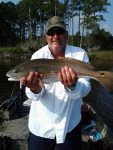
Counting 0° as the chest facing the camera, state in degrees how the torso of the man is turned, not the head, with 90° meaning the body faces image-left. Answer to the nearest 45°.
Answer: approximately 0°
